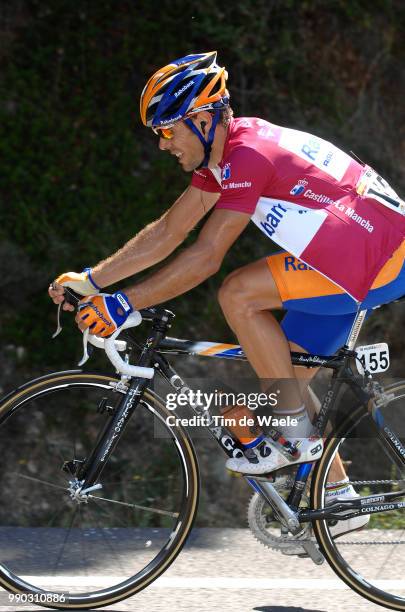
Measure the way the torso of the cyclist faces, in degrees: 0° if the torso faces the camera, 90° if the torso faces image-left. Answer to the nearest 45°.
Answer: approximately 90°

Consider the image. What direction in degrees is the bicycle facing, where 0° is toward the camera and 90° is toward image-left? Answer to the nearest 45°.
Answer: approximately 90°
